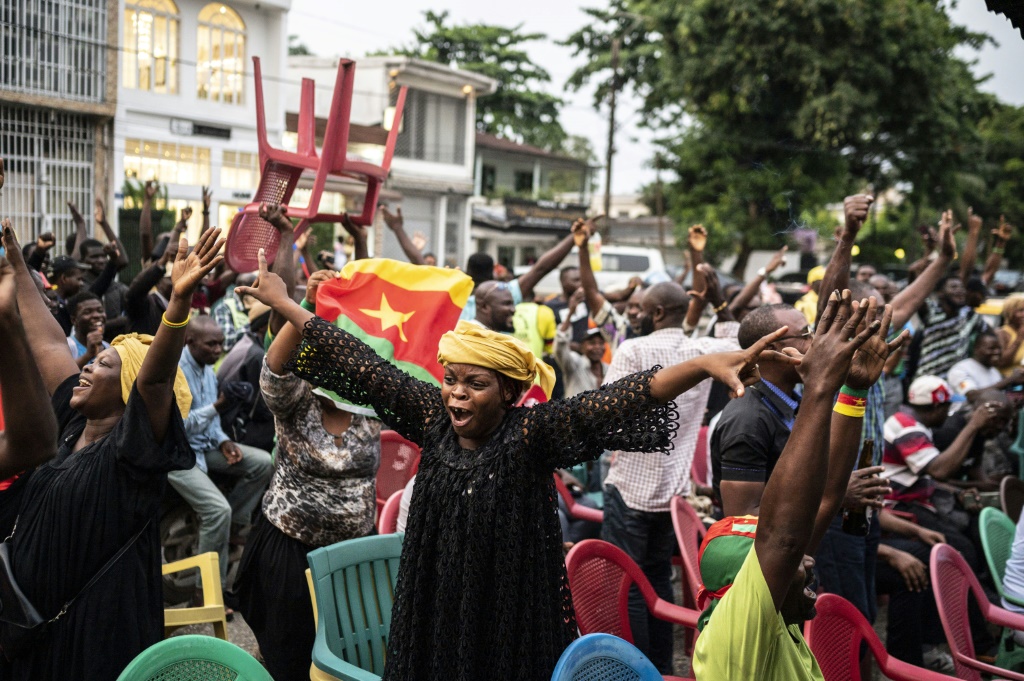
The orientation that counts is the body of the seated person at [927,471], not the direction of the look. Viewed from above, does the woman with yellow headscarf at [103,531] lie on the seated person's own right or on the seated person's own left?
on the seated person's own right

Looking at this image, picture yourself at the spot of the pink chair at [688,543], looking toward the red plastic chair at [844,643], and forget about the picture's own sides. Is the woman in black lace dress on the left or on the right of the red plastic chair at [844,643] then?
right

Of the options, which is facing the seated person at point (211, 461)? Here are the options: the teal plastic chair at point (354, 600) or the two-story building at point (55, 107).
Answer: the two-story building

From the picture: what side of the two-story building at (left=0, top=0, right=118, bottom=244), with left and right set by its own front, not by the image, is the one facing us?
front

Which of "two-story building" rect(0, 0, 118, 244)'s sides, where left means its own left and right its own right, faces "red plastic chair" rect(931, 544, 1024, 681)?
front

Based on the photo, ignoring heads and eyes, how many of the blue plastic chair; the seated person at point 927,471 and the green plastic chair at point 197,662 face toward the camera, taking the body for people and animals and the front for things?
2
